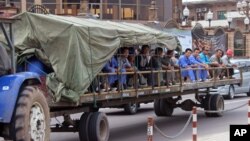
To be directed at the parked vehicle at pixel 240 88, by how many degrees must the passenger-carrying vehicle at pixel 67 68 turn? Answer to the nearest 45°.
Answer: approximately 135° to its right

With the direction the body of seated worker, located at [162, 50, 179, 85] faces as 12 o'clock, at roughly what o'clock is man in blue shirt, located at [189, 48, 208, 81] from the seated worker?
The man in blue shirt is roughly at 8 o'clock from the seated worker.

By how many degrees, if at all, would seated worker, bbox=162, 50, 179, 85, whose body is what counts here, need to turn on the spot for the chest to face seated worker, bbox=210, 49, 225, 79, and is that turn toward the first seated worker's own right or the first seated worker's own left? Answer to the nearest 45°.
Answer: approximately 135° to the first seated worker's own left

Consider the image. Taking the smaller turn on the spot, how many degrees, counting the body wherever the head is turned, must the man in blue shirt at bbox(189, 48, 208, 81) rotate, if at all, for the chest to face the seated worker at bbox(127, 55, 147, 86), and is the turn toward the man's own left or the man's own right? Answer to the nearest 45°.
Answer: approximately 45° to the man's own right

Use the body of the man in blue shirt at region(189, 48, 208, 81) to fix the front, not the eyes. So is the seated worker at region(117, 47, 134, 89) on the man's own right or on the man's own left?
on the man's own right

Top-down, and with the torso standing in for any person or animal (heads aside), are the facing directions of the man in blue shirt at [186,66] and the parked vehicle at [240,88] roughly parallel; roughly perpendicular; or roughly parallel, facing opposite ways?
roughly perpendicular

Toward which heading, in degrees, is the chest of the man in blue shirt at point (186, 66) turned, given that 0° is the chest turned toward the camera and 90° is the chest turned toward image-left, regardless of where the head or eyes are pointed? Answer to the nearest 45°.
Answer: approximately 315°

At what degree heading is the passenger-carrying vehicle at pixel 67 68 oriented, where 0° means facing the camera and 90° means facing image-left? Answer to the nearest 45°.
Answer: approximately 45°

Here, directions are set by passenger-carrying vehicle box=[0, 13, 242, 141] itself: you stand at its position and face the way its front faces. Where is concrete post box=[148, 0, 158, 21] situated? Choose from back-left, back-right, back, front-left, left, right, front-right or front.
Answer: back-right

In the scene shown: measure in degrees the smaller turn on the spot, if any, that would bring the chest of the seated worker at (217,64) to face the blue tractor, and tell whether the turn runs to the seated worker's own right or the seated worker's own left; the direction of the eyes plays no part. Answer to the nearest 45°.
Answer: approximately 45° to the seated worker's own right

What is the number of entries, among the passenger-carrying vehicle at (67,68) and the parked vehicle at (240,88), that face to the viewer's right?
0

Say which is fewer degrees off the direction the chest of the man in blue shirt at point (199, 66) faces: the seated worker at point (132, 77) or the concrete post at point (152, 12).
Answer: the seated worker

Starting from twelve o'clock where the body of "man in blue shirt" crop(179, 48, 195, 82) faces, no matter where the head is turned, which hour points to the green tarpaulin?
The green tarpaulin is roughly at 2 o'clock from the man in blue shirt.
